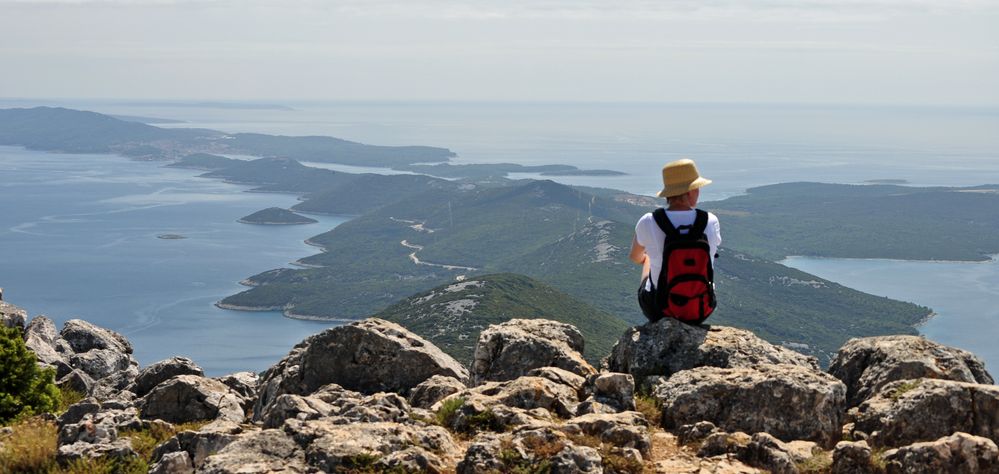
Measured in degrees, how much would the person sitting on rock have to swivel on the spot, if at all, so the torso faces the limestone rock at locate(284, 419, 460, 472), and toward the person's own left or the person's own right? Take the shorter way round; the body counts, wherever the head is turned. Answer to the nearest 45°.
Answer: approximately 135° to the person's own left

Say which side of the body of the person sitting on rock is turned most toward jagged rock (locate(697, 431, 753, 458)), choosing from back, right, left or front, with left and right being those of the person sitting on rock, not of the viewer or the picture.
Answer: back

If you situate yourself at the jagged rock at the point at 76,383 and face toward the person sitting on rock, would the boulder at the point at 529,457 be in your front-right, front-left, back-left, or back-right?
front-right

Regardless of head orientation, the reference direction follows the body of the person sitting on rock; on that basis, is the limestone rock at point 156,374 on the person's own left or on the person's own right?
on the person's own left

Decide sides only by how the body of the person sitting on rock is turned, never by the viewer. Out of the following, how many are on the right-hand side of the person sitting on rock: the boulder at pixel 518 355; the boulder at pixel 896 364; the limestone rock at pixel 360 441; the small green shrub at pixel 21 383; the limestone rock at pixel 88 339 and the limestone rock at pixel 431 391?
1

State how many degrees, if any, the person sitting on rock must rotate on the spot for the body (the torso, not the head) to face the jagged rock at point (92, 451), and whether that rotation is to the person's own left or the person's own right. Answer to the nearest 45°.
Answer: approximately 135° to the person's own left

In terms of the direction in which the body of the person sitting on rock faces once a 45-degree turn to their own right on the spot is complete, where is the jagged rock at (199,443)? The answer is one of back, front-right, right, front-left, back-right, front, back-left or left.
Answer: back

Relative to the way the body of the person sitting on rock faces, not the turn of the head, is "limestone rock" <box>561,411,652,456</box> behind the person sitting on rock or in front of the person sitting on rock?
behind

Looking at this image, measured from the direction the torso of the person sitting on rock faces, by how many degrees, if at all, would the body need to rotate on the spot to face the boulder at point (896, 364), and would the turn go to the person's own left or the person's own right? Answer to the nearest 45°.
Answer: approximately 90° to the person's own right

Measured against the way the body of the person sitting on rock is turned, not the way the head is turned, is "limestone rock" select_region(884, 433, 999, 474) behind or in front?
behind

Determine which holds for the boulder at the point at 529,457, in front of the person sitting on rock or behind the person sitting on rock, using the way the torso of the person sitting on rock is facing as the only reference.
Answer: behind

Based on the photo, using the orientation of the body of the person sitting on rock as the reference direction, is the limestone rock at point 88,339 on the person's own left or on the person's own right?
on the person's own left

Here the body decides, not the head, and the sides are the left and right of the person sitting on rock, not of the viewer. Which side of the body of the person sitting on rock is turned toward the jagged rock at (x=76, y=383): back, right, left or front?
left

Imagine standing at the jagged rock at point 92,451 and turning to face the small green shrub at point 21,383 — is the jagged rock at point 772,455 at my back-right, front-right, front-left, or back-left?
back-right

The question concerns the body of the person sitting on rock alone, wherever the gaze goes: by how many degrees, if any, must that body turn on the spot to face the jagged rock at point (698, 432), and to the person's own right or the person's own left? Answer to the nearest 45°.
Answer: approximately 180°

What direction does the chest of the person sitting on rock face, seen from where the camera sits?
away from the camera

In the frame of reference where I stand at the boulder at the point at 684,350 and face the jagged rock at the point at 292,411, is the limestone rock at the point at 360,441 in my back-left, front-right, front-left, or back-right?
front-left

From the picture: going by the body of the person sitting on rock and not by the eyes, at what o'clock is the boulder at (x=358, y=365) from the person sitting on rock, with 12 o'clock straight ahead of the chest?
The boulder is roughly at 9 o'clock from the person sitting on rock.

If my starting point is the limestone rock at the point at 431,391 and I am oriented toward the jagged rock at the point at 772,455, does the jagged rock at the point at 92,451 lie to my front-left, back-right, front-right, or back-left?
back-right
